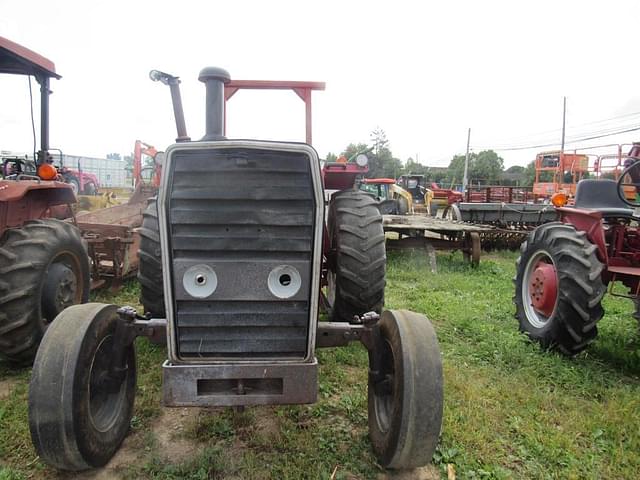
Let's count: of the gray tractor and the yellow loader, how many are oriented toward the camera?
1

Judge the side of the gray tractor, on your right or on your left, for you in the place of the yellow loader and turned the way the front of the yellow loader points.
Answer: on your right

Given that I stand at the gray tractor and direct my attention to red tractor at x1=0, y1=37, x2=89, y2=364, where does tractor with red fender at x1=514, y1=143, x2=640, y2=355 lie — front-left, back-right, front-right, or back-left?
back-right

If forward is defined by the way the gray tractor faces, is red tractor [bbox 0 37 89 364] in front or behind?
behind

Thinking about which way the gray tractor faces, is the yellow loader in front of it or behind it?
behind

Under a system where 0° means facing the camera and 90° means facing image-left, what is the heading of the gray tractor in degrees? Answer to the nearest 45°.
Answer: approximately 0°

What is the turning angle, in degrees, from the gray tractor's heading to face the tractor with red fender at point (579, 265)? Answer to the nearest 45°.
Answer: approximately 135° to its left

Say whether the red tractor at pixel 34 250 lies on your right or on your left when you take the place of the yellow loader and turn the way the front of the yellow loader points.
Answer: on your right
